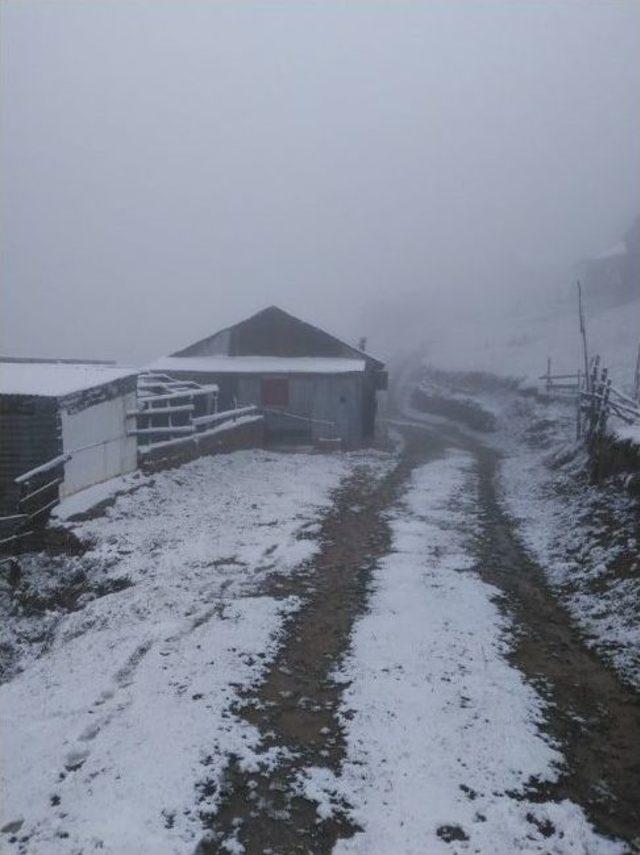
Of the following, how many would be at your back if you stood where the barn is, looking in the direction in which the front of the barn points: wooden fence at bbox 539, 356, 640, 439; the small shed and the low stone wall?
0

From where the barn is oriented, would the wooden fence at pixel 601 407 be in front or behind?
in front

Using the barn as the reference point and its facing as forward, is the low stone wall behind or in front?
in front

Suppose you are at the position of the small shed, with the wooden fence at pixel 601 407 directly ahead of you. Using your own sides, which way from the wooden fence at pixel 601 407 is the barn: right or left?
left

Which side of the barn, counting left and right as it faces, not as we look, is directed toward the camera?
front

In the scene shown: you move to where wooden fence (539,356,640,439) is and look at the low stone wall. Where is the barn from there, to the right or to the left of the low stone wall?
right
